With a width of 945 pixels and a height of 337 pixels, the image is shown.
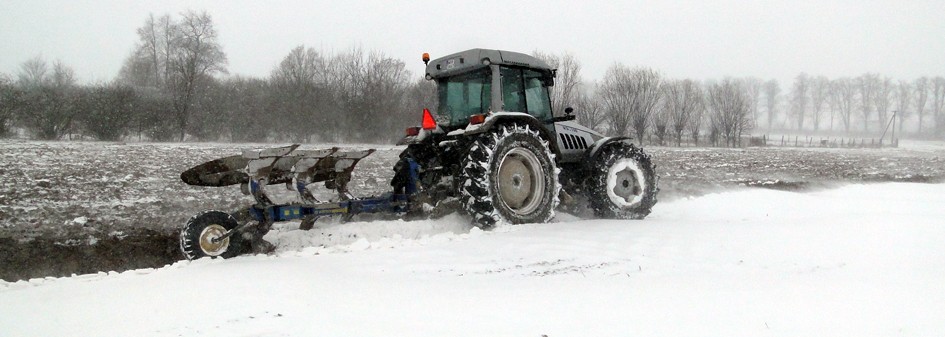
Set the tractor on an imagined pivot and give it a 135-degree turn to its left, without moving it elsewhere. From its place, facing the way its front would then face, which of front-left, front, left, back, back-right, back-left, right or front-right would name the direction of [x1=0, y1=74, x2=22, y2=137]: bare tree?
front-right

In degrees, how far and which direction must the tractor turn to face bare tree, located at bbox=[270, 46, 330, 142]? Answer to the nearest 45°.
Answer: approximately 45° to its left

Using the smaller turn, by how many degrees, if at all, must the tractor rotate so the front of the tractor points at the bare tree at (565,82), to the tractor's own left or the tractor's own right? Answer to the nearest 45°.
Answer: approximately 45° to the tractor's own left

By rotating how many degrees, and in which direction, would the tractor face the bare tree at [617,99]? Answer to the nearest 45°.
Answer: approximately 45° to its left

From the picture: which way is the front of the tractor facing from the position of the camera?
facing away from the viewer and to the right of the viewer

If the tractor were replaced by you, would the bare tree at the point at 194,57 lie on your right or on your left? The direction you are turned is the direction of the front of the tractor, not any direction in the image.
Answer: on your left

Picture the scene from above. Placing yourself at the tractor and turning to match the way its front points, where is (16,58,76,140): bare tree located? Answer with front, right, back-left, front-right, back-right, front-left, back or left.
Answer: left

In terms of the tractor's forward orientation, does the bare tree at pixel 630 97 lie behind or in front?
in front

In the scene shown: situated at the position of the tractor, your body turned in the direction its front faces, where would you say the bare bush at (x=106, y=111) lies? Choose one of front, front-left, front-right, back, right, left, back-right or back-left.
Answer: left
